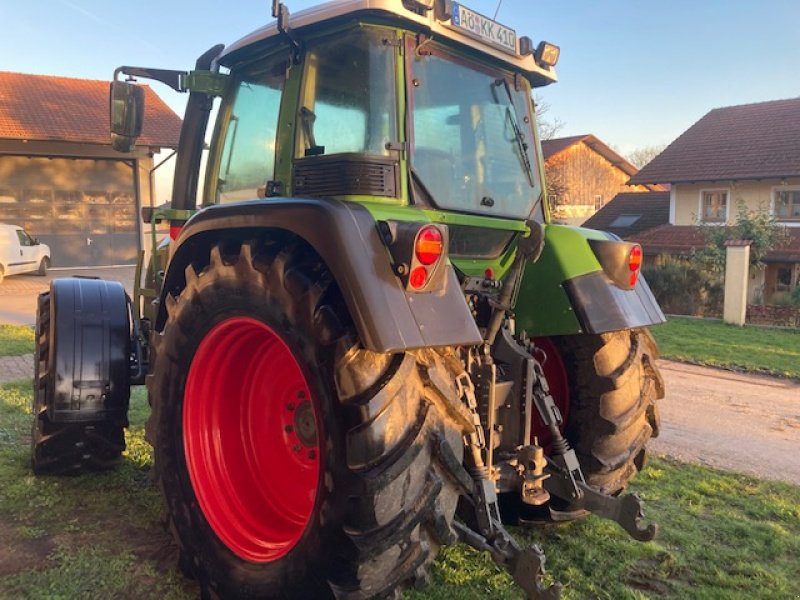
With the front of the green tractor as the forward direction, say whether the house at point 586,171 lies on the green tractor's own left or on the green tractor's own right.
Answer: on the green tractor's own right

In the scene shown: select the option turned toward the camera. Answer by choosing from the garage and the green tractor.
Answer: the garage

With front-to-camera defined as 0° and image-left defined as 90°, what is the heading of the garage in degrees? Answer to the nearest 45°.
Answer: approximately 0°

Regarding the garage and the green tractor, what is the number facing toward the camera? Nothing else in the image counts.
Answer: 1

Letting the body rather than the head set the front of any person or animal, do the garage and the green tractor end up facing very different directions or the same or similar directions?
very different directions

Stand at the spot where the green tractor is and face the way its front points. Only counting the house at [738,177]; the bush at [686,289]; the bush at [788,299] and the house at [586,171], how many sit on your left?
0

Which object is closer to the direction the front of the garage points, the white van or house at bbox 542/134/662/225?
the white van

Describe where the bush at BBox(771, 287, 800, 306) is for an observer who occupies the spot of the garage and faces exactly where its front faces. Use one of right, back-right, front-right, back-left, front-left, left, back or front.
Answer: front-left

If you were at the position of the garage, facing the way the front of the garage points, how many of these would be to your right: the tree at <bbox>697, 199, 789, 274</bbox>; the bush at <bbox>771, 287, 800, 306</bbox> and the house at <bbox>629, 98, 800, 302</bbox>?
0

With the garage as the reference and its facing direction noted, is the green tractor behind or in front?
in front

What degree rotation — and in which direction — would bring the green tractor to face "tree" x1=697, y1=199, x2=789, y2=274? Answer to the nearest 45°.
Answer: approximately 90° to its right

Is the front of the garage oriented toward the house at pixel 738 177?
no

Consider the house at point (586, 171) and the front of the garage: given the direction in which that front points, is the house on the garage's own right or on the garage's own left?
on the garage's own left

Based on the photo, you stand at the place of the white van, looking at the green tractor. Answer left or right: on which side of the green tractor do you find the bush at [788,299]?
left

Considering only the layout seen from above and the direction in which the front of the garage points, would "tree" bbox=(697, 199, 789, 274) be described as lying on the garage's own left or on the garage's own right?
on the garage's own left

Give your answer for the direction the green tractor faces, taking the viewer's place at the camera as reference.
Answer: facing away from the viewer and to the left of the viewer
